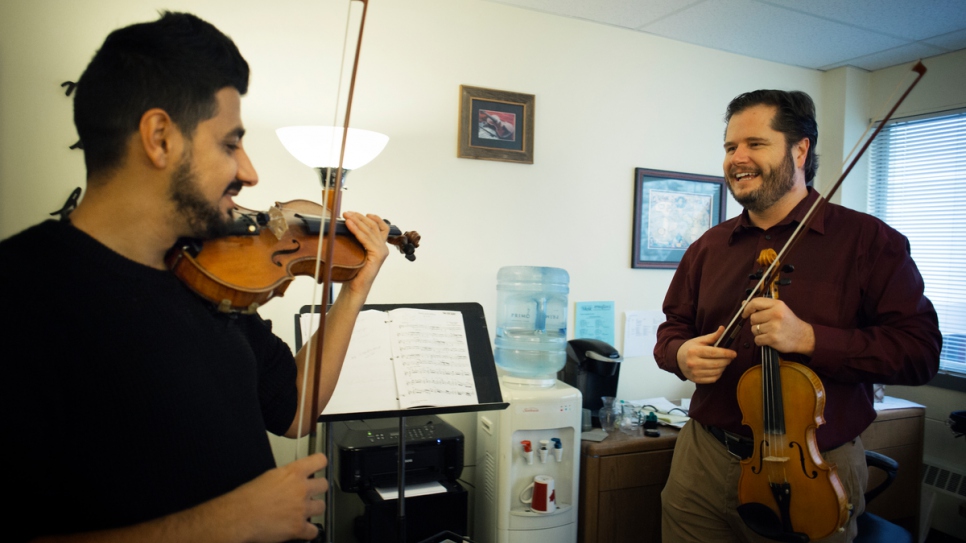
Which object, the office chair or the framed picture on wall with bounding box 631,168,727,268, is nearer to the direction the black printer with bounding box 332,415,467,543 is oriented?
the office chair

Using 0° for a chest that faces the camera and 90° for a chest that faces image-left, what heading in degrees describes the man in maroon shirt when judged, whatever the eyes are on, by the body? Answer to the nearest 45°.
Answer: approximately 45°

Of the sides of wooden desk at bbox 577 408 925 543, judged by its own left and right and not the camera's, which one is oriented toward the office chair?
left

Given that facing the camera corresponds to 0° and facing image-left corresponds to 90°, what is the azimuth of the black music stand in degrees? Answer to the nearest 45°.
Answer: approximately 0°

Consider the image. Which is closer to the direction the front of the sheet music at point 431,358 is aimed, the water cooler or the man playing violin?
the man playing violin

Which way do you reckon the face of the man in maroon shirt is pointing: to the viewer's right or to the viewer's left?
to the viewer's left

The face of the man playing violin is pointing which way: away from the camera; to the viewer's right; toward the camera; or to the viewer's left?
to the viewer's right

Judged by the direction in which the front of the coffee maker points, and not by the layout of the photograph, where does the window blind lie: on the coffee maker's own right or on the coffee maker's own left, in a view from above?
on the coffee maker's own left
